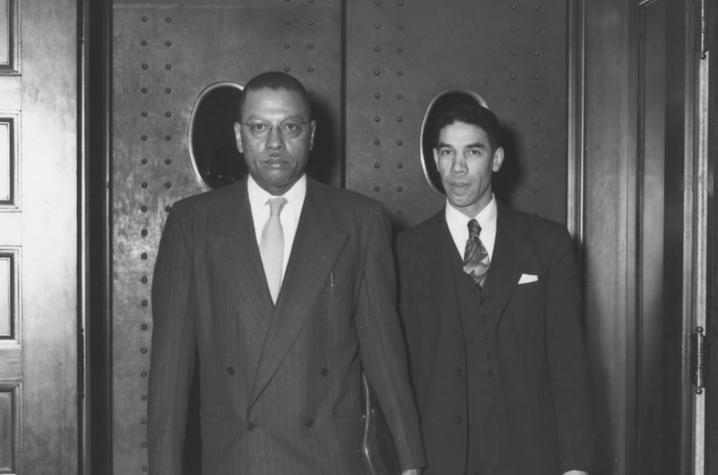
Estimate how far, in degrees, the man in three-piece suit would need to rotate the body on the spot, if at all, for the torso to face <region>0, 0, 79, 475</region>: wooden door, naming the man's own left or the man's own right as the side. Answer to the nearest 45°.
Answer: approximately 90° to the man's own right

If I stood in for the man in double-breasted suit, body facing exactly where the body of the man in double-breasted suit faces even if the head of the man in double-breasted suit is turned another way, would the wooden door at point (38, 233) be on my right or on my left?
on my right

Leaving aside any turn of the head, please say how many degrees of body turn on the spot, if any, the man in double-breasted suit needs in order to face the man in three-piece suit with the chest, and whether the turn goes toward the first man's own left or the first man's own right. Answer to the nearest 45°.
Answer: approximately 90° to the first man's own left

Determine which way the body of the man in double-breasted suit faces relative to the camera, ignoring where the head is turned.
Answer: toward the camera

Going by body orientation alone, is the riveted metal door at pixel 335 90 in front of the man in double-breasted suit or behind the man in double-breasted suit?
behind

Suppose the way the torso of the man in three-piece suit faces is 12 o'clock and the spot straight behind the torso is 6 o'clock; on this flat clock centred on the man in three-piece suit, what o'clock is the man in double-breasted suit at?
The man in double-breasted suit is roughly at 2 o'clock from the man in three-piece suit.

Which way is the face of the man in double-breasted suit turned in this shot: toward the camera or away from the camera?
toward the camera

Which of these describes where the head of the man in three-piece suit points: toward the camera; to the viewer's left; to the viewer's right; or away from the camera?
toward the camera

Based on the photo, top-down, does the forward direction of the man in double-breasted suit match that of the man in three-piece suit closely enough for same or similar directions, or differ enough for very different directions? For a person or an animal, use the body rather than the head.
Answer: same or similar directions

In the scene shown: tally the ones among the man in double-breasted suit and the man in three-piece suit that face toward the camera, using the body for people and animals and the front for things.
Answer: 2

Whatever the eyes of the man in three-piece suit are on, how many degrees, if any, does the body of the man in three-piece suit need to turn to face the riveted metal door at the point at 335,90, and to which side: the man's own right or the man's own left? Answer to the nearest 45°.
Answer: approximately 135° to the man's own right
